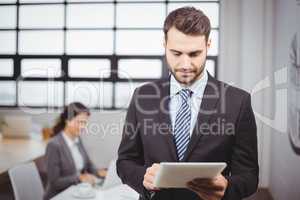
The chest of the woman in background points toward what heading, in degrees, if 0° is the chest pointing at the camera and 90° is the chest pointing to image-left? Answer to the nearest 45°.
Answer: approximately 315°

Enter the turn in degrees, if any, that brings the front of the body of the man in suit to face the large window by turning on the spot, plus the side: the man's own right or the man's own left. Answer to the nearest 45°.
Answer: approximately 135° to the man's own right

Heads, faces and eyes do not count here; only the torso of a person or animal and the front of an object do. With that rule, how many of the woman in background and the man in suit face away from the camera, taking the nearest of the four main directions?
0

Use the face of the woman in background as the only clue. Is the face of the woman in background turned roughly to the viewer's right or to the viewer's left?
to the viewer's right

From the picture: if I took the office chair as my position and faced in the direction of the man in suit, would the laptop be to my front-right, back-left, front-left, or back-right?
front-left

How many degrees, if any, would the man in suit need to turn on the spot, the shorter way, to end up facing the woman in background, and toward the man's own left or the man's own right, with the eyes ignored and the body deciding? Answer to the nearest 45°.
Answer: approximately 135° to the man's own right

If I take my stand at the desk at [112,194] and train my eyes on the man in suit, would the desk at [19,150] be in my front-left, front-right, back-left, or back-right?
back-right

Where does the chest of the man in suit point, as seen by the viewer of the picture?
toward the camera

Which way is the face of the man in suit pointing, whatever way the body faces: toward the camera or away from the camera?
toward the camera

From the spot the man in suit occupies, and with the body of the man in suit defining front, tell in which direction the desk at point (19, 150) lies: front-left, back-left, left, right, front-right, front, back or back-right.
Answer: back-right
